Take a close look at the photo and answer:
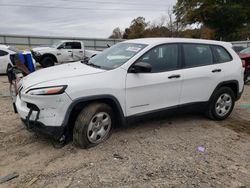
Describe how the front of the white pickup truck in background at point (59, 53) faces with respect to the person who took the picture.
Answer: facing the viewer and to the left of the viewer

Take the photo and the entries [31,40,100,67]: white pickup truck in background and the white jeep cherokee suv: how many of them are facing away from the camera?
0

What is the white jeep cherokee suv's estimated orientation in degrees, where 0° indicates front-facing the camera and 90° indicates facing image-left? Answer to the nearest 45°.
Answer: approximately 45°

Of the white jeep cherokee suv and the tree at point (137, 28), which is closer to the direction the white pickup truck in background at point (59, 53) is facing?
the white jeep cherokee suv

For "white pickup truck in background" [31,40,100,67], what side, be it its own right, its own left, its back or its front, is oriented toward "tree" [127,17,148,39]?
back

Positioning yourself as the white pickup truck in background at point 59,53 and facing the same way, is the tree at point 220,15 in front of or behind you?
behind
